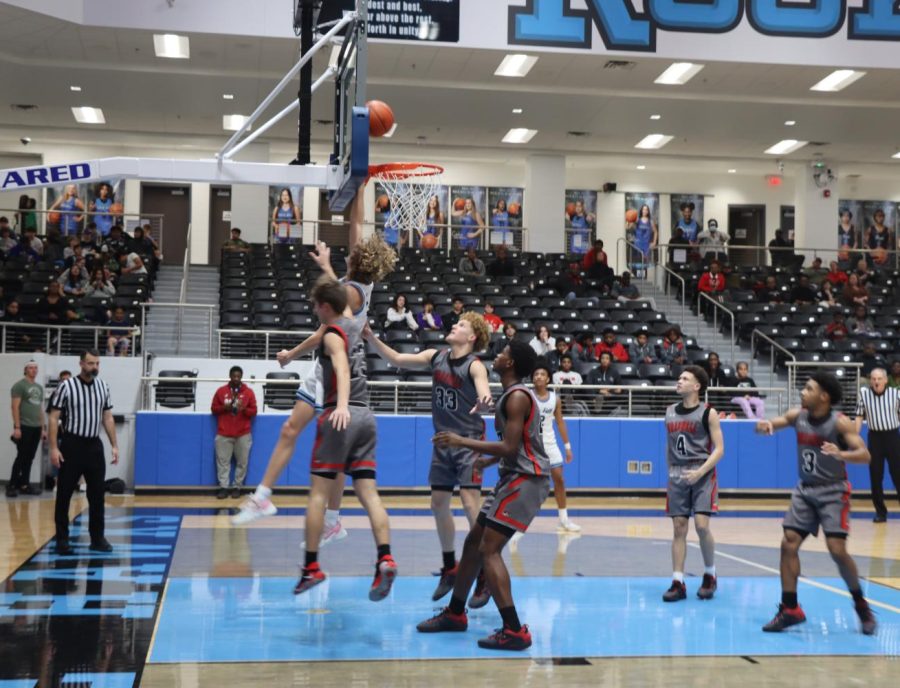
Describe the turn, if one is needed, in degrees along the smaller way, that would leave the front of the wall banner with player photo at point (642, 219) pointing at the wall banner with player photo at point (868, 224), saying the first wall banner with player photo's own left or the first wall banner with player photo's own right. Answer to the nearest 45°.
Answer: approximately 90° to the first wall banner with player photo's own left

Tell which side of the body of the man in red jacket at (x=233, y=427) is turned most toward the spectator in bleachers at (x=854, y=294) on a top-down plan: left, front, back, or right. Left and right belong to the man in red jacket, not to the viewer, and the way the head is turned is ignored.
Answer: left

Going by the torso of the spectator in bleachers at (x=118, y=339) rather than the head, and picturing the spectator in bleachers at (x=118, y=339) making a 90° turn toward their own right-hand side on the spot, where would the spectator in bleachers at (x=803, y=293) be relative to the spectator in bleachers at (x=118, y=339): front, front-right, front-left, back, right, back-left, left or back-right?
back

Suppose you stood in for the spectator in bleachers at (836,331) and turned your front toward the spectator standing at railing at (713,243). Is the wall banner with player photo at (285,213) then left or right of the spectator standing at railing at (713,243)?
left

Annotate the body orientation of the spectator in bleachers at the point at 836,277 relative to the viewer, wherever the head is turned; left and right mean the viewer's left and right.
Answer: facing the viewer and to the left of the viewer

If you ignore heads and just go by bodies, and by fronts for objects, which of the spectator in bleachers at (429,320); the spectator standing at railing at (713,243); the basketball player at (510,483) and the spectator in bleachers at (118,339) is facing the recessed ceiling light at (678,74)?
the spectator standing at railing at (713,243)

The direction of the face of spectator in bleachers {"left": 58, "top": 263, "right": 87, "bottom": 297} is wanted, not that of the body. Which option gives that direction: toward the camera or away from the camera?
toward the camera

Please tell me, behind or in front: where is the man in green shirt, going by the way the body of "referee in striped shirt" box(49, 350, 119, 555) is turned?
behind

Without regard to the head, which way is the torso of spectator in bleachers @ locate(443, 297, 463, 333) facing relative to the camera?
toward the camera

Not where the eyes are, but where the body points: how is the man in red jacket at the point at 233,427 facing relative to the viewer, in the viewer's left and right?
facing the viewer

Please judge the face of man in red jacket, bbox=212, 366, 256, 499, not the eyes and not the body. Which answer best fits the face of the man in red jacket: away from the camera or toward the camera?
toward the camera

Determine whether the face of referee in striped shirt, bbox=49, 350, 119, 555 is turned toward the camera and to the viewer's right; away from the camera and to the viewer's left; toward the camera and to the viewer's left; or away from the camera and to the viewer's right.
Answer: toward the camera and to the viewer's right

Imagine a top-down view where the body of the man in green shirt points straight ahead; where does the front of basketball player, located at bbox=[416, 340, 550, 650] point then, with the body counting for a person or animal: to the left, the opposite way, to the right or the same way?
the opposite way

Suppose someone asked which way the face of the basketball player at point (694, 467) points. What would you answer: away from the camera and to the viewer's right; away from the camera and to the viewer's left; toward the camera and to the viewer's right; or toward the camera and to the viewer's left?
toward the camera and to the viewer's left
